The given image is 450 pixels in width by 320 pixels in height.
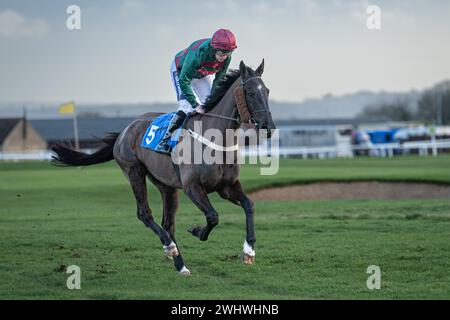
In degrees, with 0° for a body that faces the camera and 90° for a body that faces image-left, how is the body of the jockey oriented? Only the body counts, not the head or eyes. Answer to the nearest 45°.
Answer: approximately 315°

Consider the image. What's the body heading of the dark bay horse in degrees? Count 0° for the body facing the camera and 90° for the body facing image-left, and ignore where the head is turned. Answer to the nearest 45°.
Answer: approximately 315°
